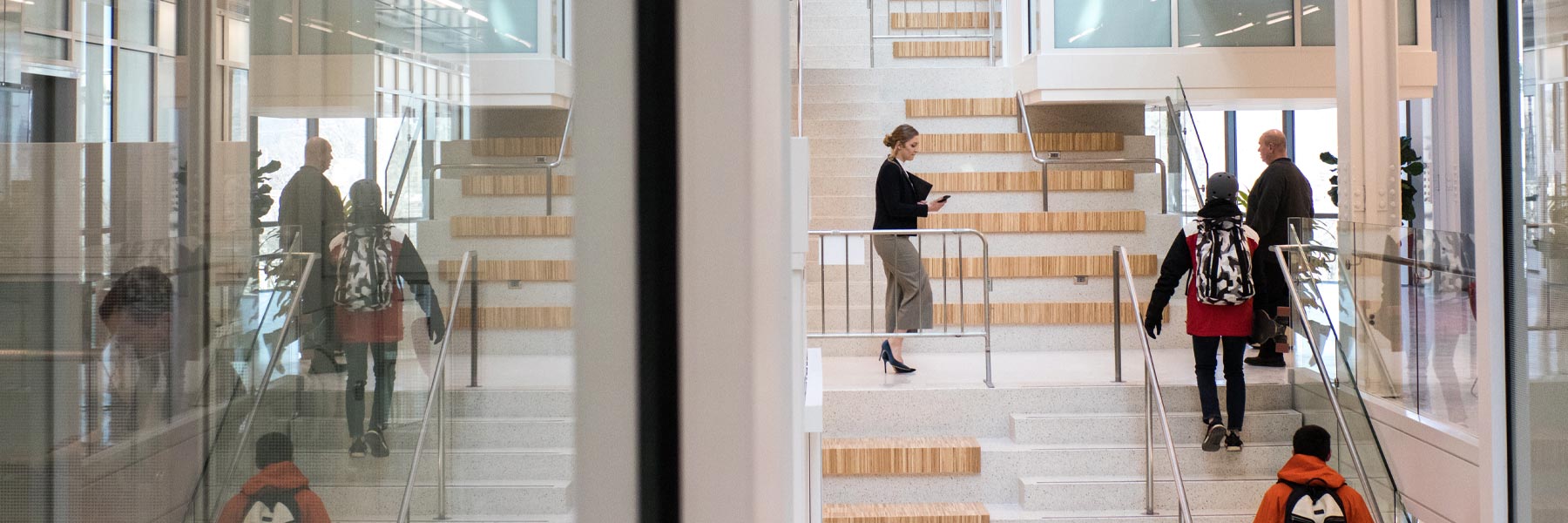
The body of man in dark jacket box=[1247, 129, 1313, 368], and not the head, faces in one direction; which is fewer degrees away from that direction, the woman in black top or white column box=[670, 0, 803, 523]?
the woman in black top

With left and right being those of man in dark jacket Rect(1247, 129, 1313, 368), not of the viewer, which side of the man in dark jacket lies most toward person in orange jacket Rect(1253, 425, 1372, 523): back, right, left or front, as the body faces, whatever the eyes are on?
left

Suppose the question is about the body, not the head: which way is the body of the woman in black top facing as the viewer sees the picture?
to the viewer's right

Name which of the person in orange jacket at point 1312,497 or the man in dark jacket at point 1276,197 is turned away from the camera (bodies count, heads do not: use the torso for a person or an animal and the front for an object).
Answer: the person in orange jacket

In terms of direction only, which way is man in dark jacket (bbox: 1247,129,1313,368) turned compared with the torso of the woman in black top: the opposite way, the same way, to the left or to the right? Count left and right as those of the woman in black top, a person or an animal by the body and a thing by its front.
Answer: the opposite way

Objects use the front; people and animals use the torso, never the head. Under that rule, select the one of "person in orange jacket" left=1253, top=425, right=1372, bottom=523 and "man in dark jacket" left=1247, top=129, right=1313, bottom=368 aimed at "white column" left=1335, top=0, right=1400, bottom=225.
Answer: the person in orange jacket

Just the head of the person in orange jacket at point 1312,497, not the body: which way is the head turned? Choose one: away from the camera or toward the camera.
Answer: away from the camera

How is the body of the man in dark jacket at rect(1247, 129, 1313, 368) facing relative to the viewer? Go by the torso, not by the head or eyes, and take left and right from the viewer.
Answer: facing to the left of the viewer

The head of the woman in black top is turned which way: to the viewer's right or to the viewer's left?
to the viewer's right

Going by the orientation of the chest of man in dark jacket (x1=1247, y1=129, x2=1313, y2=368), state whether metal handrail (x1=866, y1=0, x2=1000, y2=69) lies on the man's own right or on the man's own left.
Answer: on the man's own right

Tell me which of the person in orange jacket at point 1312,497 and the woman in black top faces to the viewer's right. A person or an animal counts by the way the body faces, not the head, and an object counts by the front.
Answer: the woman in black top

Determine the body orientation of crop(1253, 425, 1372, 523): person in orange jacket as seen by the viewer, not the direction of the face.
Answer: away from the camera
